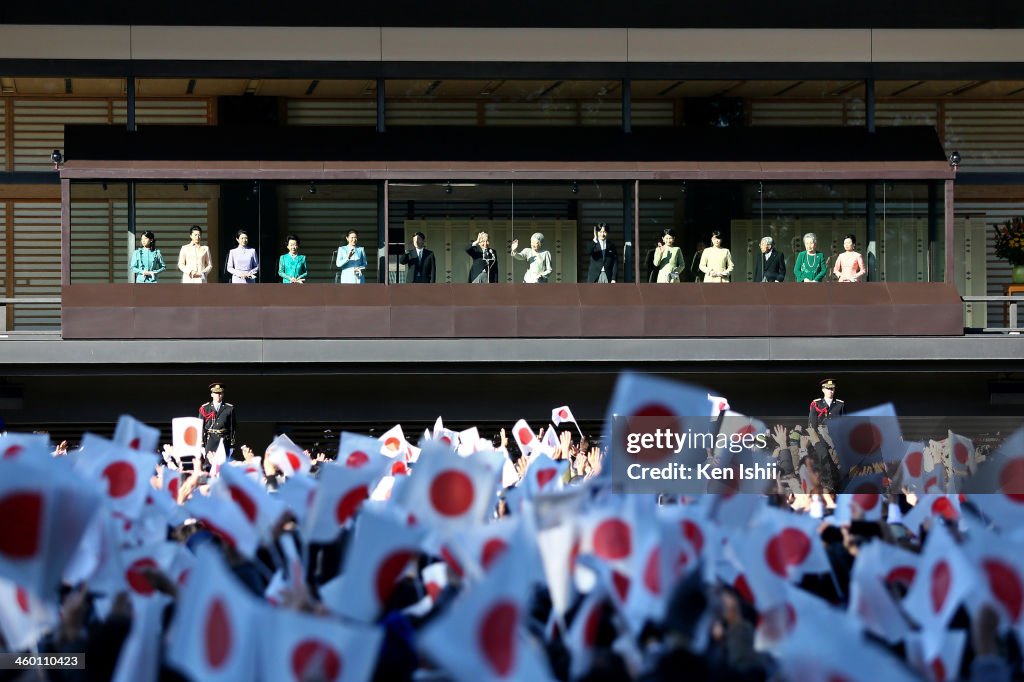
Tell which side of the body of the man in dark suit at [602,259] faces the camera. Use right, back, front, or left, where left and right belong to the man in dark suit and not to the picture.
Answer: front

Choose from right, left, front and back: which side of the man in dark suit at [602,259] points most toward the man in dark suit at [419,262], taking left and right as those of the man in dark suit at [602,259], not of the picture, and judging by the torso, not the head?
right

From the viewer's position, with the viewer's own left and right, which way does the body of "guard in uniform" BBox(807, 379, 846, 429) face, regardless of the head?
facing the viewer

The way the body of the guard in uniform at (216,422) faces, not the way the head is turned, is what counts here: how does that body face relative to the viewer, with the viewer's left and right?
facing the viewer

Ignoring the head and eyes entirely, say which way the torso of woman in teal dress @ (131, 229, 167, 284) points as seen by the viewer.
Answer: toward the camera

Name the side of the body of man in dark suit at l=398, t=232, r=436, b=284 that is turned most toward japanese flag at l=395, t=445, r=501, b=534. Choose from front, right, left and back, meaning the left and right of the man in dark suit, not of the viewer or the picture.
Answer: front

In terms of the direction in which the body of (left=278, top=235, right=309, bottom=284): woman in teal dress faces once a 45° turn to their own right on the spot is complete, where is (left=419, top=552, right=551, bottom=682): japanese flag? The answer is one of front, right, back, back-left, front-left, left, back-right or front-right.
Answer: front-left

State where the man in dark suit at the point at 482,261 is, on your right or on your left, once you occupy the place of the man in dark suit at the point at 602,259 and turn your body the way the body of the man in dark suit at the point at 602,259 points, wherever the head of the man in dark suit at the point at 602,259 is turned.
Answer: on your right

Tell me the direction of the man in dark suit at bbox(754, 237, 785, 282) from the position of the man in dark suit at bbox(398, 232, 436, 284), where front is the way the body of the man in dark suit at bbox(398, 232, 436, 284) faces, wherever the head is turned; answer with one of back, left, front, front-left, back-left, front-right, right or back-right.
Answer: left

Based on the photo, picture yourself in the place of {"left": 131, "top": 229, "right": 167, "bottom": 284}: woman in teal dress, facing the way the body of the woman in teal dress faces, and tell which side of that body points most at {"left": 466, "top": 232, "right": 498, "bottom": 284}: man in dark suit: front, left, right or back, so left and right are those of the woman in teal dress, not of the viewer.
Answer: left

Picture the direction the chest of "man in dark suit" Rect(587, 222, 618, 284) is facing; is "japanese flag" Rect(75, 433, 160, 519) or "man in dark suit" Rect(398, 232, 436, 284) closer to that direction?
the japanese flag

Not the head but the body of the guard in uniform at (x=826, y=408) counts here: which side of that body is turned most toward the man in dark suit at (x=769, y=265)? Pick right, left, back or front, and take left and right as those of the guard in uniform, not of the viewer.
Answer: back
